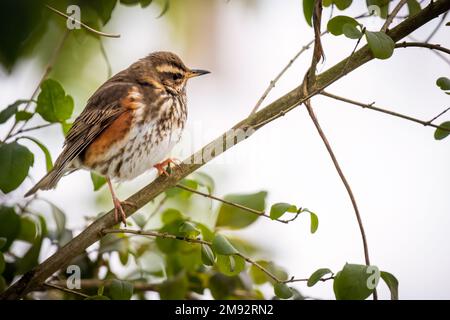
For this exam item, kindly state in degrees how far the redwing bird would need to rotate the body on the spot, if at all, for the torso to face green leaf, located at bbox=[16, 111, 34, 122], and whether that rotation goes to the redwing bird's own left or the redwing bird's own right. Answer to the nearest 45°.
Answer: approximately 135° to the redwing bird's own right

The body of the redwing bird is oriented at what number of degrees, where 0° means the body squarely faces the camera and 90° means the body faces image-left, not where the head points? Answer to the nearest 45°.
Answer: approximately 270°
